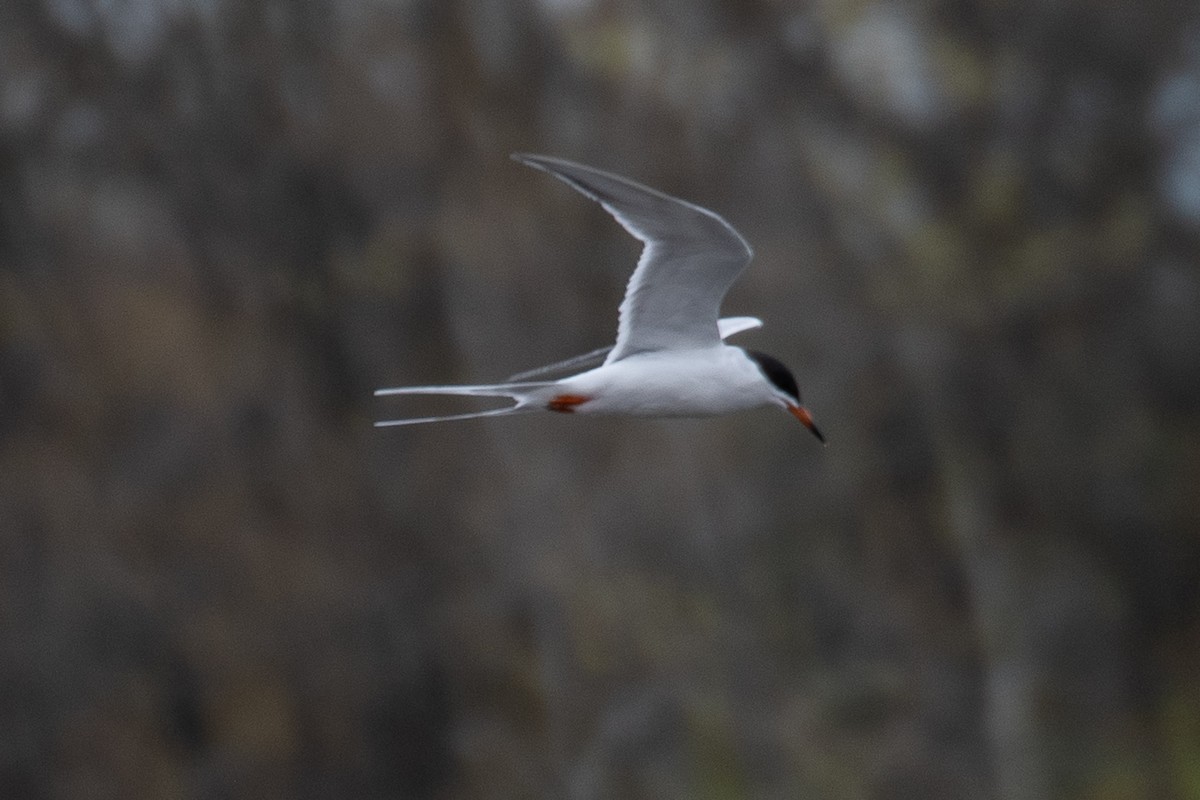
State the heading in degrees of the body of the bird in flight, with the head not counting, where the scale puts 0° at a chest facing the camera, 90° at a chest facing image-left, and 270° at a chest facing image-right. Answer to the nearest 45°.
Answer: approximately 270°
